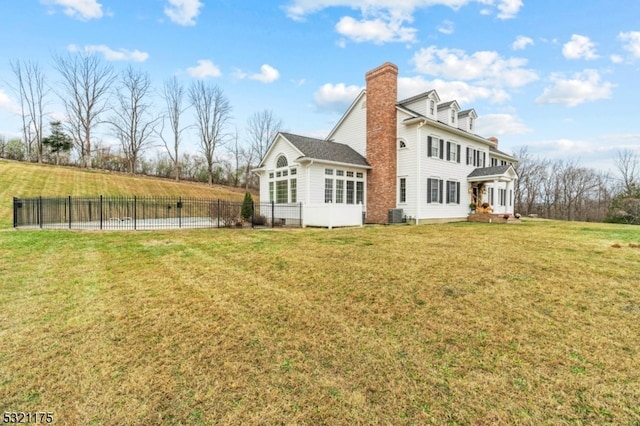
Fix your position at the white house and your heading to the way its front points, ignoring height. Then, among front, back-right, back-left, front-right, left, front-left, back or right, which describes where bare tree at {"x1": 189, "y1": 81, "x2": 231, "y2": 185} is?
back

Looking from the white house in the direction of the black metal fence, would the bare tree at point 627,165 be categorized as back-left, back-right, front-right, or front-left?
back-right

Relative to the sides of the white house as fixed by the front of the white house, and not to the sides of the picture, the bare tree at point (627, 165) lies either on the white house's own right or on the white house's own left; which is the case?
on the white house's own left

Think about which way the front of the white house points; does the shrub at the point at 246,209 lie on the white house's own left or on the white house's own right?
on the white house's own right

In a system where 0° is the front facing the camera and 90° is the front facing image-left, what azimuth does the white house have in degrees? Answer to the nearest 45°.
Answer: approximately 315°

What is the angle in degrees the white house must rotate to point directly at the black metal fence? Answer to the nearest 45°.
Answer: approximately 90° to its right

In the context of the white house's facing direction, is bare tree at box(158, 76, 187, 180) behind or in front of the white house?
behind
